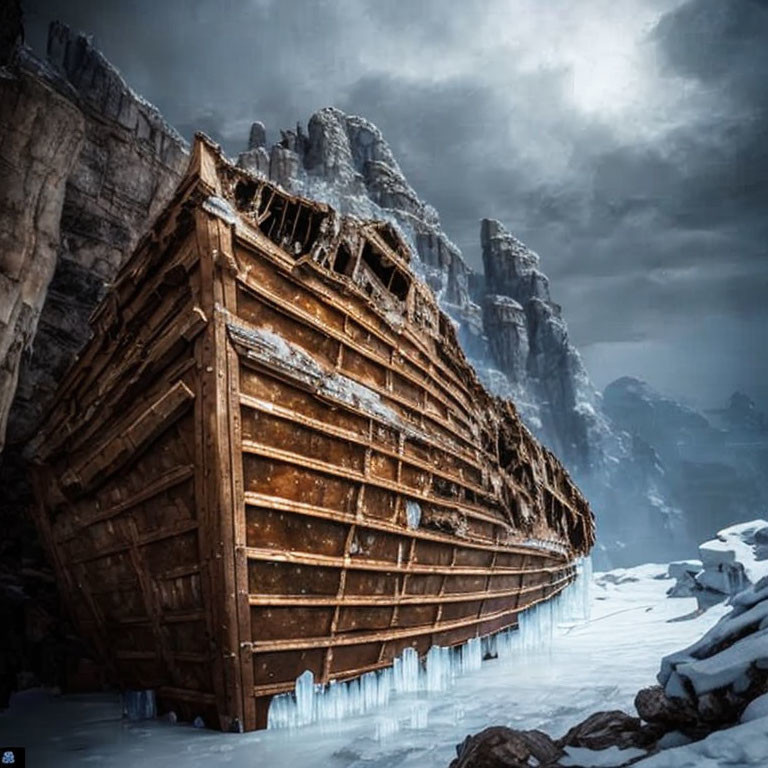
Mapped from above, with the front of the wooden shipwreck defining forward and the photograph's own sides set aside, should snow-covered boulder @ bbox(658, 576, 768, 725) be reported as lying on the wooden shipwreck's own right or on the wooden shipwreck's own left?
on the wooden shipwreck's own left

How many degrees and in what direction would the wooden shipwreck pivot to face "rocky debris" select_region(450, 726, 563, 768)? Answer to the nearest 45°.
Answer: approximately 90° to its left

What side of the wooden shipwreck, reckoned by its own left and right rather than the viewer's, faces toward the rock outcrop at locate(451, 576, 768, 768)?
left

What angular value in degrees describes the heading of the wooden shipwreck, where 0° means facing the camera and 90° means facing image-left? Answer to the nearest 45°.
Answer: approximately 45°

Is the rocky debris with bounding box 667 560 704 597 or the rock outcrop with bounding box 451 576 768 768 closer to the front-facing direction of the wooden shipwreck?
the rock outcrop

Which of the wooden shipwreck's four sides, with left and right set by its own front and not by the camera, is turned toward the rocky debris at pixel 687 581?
back

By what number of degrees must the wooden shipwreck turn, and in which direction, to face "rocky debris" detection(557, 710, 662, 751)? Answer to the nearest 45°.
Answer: approximately 90° to its left

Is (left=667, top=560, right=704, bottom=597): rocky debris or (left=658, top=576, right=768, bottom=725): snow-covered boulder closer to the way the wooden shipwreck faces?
the snow-covered boulder
